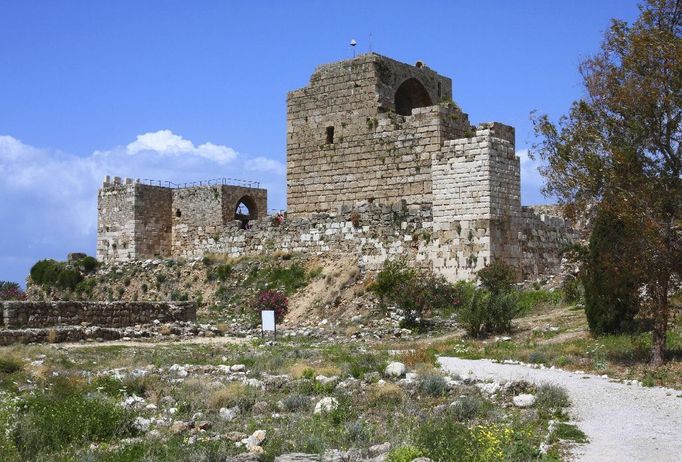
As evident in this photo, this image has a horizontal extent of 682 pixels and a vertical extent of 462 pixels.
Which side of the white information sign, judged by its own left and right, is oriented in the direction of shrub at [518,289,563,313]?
left

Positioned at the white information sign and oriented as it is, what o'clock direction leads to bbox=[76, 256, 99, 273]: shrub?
The shrub is roughly at 5 o'clock from the white information sign.

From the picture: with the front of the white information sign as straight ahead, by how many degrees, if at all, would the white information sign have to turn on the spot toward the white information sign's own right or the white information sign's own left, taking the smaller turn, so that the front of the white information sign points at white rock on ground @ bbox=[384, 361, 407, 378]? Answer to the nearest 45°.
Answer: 0° — it already faces it

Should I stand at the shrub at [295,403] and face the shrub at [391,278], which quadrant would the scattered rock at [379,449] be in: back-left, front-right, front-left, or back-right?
back-right

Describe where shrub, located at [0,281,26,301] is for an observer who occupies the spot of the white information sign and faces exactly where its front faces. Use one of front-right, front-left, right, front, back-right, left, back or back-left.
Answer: back-right

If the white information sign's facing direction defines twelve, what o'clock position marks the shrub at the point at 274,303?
The shrub is roughly at 6 o'clock from the white information sign.

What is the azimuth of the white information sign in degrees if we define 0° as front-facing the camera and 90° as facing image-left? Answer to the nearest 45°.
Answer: approximately 0°

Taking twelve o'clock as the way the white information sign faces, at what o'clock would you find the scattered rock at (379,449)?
The scattered rock is roughly at 12 o'clock from the white information sign.

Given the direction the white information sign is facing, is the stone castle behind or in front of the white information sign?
behind

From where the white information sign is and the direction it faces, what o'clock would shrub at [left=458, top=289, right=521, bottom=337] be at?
The shrub is roughly at 10 o'clock from the white information sign.

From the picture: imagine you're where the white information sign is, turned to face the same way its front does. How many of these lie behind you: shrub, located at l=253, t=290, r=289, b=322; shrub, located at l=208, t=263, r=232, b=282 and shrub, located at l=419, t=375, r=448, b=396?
2
